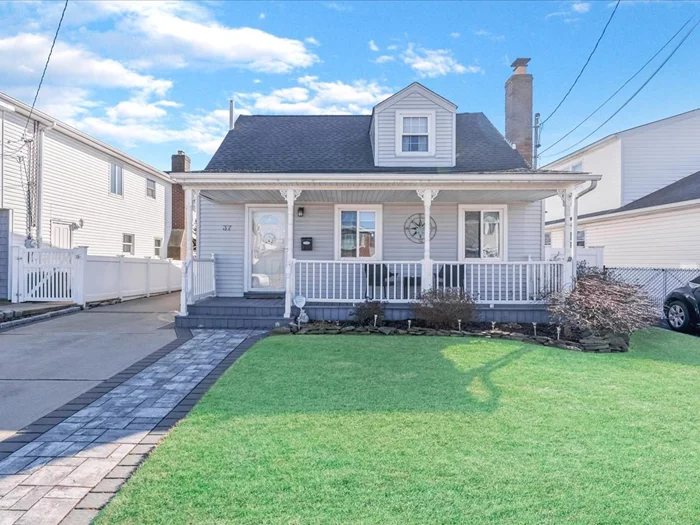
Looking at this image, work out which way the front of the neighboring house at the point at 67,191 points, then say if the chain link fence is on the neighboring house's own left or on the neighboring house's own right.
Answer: on the neighboring house's own left

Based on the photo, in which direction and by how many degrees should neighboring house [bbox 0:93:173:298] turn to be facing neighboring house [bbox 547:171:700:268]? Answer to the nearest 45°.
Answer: approximately 90° to its left

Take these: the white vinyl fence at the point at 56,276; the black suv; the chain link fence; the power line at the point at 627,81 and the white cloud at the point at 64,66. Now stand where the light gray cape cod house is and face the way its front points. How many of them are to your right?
2

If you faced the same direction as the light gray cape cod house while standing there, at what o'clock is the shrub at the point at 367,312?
The shrub is roughly at 12 o'clock from the light gray cape cod house.

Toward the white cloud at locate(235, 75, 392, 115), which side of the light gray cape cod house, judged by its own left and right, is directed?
back

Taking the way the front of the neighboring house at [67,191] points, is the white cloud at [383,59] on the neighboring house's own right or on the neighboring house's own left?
on the neighboring house's own left

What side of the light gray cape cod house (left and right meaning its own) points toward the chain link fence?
left

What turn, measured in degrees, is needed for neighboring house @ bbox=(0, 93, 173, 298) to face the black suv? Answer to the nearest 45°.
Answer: approximately 90° to its left

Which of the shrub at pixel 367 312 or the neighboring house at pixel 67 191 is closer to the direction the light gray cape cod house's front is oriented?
the shrub

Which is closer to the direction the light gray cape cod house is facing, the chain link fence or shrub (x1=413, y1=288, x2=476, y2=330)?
the shrub

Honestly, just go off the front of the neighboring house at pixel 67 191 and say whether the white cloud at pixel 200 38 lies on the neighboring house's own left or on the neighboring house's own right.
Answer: on the neighboring house's own left

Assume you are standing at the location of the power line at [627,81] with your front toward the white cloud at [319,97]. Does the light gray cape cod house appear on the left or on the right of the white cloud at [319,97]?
left
